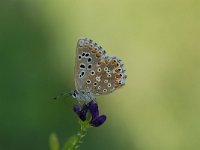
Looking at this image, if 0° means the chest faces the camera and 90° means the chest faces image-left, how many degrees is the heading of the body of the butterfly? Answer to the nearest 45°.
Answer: approximately 90°
